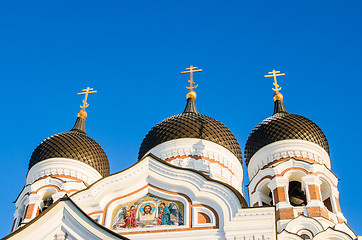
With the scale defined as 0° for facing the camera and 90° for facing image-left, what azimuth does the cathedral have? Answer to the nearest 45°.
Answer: approximately 45°
